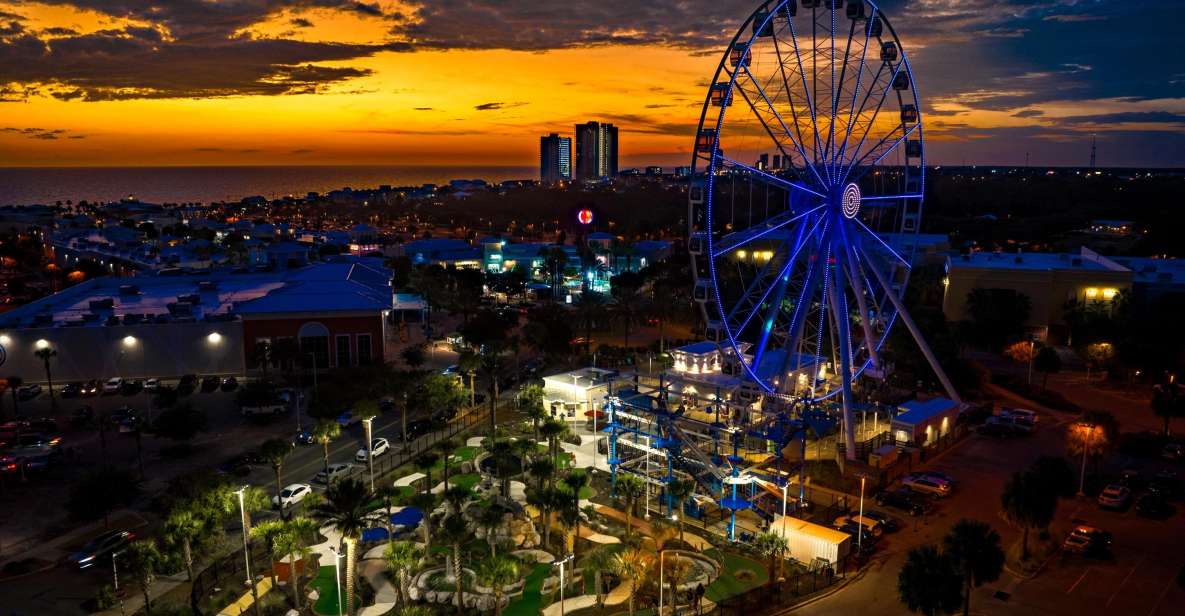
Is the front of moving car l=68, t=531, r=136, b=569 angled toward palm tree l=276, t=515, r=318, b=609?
no

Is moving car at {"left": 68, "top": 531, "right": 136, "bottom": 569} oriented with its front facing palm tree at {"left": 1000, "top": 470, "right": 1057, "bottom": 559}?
no

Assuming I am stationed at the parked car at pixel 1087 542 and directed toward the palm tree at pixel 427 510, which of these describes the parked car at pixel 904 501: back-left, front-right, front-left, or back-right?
front-right

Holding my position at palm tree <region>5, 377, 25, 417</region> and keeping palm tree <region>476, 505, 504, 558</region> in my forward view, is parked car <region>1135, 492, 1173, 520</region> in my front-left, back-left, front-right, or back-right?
front-left

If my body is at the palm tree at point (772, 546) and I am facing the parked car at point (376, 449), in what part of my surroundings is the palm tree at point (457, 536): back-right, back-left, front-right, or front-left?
front-left

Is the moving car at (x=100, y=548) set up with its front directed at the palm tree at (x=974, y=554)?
no
